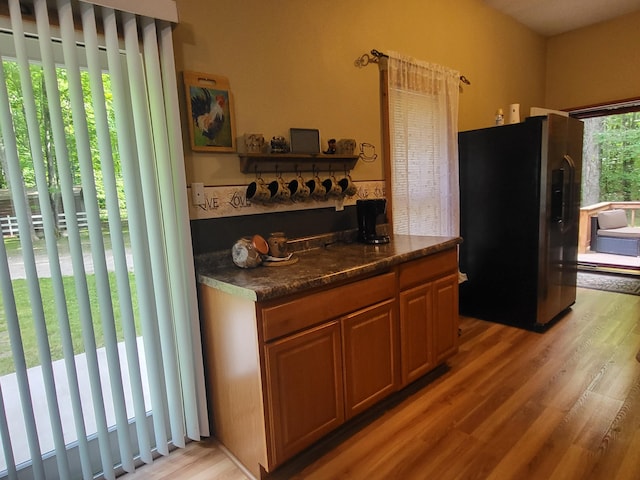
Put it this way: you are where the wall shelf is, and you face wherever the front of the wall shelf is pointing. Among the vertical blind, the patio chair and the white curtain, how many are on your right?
1

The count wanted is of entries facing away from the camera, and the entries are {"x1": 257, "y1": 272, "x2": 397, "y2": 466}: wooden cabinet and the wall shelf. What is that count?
0

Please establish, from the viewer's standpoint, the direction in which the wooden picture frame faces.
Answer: facing the viewer and to the right of the viewer

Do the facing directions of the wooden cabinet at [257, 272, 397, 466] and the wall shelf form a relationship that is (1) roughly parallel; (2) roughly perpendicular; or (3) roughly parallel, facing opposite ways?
roughly parallel

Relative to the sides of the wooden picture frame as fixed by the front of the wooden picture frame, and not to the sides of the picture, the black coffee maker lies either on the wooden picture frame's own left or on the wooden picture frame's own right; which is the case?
on the wooden picture frame's own left

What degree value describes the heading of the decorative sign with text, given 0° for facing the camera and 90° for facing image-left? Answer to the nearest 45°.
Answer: approximately 315°

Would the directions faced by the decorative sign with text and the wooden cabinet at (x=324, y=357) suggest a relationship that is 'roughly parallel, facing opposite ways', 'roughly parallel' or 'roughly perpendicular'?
roughly parallel
